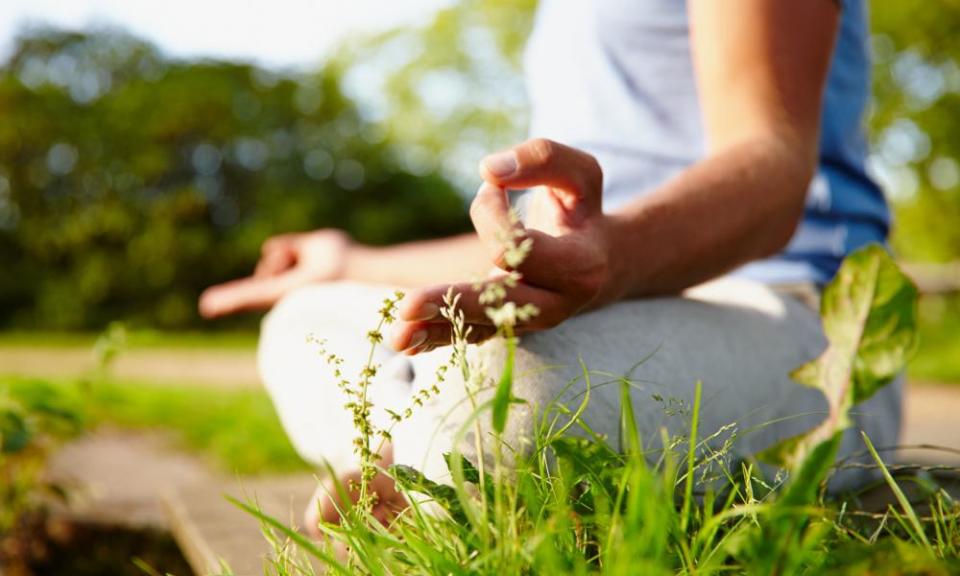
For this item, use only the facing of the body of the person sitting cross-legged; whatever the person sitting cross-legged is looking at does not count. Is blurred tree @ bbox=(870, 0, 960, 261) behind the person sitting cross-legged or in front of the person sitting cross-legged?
behind

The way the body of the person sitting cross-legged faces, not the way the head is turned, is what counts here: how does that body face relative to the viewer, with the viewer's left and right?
facing the viewer and to the left of the viewer
